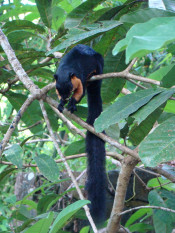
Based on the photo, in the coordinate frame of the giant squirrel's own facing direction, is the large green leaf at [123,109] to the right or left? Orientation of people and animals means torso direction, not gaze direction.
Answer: on its left

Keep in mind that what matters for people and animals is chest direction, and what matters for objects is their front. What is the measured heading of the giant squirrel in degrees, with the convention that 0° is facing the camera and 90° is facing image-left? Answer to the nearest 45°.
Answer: approximately 45°
